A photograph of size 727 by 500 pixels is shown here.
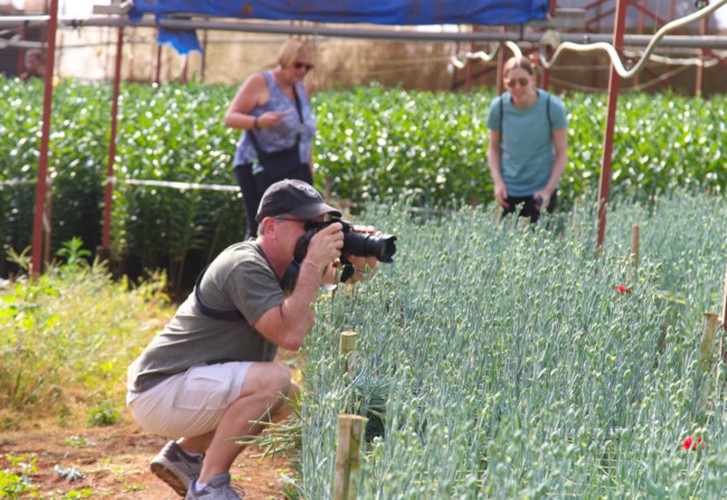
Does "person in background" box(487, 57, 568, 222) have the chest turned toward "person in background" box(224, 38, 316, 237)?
no

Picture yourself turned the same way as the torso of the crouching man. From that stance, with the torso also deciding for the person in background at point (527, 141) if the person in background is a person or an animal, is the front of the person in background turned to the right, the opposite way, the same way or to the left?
to the right

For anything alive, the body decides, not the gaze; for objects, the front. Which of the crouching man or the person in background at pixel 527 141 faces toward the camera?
the person in background

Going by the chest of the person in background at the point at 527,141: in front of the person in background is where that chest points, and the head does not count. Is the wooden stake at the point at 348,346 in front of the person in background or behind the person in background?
in front

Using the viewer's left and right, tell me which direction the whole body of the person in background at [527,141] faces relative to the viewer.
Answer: facing the viewer

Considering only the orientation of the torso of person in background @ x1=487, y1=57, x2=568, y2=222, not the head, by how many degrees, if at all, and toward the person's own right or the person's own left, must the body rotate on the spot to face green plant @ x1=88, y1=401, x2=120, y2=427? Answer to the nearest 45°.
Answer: approximately 45° to the person's own right

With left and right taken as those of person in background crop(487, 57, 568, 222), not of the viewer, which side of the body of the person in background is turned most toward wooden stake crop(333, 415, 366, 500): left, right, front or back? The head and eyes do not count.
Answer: front

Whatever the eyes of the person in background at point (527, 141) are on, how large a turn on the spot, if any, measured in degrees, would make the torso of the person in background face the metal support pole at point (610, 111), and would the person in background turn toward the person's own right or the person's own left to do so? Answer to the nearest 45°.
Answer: approximately 45° to the person's own left

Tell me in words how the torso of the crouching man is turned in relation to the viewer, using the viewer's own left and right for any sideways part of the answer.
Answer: facing to the right of the viewer

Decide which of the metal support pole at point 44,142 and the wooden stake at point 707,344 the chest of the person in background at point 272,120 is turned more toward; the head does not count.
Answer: the wooden stake

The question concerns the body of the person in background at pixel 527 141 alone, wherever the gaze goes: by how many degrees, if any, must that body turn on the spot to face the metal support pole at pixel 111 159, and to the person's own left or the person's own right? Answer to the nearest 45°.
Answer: approximately 135° to the person's own right

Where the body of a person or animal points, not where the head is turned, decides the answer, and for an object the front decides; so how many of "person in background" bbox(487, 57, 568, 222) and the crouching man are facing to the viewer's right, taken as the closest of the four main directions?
1

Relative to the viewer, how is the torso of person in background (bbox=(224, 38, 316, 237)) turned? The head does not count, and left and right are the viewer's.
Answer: facing the viewer and to the right of the viewer

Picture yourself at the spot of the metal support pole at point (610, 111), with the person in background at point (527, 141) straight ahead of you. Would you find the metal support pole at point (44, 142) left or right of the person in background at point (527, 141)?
left

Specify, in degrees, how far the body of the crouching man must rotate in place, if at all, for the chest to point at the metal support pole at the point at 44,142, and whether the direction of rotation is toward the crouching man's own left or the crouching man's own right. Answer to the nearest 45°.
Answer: approximately 90° to the crouching man's own left

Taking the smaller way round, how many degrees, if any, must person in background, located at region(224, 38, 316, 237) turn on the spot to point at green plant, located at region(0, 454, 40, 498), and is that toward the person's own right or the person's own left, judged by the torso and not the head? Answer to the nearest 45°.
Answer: approximately 45° to the person's own right

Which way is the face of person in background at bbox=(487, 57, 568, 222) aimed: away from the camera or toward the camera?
toward the camera

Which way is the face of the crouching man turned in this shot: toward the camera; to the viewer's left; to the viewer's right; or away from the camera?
to the viewer's right
